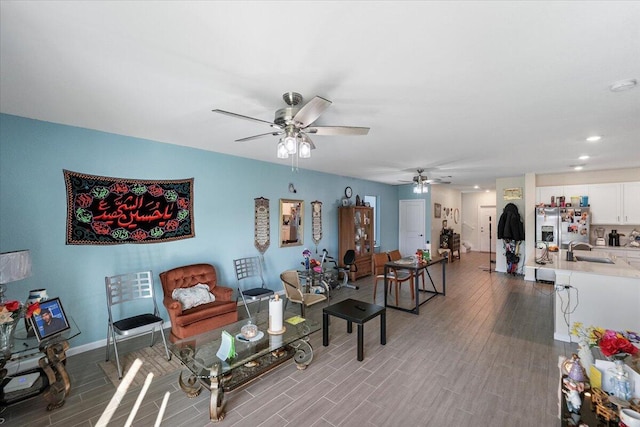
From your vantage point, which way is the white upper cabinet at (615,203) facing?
toward the camera

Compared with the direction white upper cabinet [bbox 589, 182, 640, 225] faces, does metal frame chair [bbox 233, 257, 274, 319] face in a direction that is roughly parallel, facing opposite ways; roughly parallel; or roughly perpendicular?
roughly perpendicular

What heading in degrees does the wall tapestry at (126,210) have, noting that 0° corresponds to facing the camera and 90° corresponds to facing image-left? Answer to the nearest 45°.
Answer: approximately 315°

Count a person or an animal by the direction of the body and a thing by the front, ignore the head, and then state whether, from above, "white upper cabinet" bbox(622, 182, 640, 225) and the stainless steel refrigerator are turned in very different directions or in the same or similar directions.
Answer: same or similar directions

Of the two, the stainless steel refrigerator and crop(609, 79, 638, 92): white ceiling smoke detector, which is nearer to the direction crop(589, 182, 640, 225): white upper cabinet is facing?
the white ceiling smoke detector

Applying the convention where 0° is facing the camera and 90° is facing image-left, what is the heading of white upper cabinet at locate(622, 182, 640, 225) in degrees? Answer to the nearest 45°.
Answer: approximately 0°

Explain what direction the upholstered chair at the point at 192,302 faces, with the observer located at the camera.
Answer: facing the viewer and to the right of the viewer

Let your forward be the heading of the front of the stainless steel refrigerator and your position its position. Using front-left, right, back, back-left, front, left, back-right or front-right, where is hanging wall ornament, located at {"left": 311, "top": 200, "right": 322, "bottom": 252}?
front-right

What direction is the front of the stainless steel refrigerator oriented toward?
toward the camera

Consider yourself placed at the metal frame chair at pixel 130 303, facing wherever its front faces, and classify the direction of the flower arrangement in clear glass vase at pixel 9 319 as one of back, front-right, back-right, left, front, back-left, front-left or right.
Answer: right

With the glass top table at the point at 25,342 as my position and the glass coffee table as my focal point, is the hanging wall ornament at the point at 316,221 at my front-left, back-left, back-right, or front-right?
front-left

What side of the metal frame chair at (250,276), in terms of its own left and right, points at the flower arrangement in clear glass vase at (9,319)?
right

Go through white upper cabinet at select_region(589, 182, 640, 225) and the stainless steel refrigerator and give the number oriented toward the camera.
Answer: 2

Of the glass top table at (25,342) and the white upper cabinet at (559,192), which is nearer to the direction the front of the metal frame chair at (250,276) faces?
the white upper cabinet

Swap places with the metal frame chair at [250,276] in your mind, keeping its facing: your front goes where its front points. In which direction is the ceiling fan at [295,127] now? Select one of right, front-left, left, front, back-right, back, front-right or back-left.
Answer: front-right

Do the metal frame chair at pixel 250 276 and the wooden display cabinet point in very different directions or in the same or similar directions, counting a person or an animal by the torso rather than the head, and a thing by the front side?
same or similar directions
